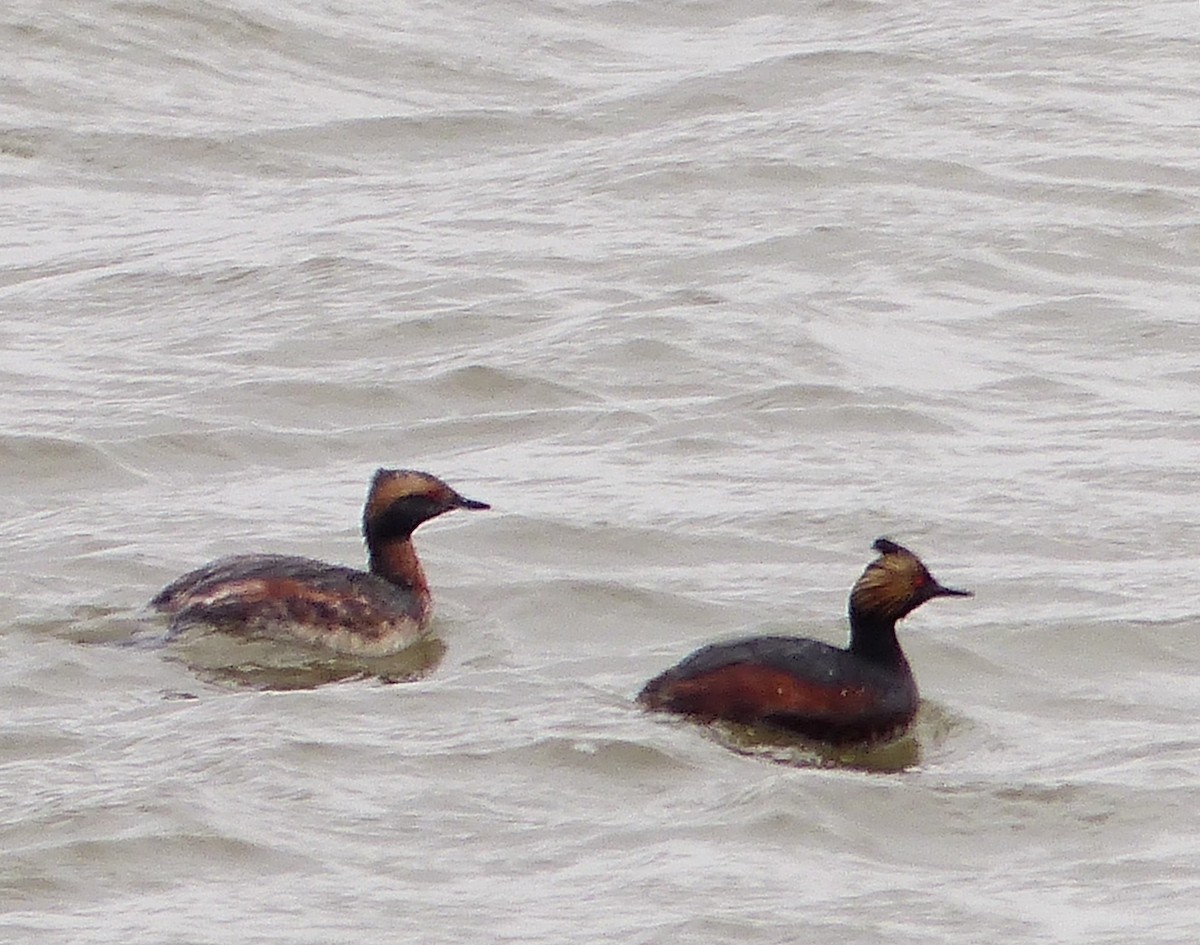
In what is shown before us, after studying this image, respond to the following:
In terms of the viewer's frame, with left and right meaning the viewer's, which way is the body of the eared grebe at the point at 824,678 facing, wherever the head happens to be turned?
facing to the right of the viewer

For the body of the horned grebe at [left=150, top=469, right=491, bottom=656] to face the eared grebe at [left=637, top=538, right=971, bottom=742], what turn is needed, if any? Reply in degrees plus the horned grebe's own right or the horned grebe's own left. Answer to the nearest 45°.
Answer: approximately 45° to the horned grebe's own right

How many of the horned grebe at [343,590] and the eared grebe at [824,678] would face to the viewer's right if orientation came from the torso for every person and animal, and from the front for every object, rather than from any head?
2

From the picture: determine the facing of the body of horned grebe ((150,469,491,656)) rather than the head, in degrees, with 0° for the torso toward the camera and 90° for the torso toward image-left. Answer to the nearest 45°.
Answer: approximately 270°
